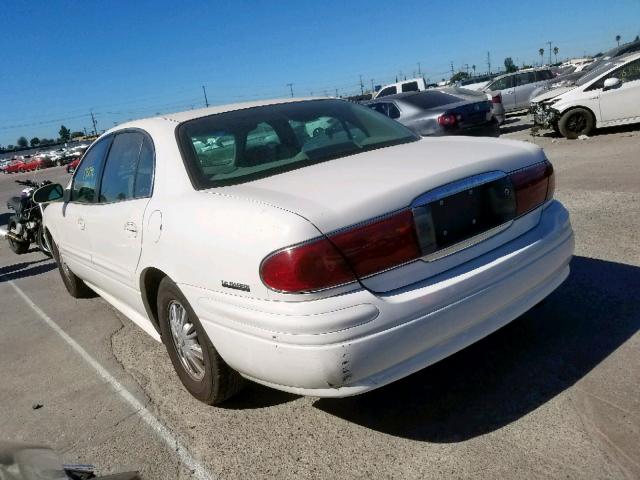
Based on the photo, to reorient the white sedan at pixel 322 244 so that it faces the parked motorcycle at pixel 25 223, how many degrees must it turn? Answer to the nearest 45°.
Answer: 0° — it already faces it

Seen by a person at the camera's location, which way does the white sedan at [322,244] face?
facing away from the viewer and to the left of the viewer

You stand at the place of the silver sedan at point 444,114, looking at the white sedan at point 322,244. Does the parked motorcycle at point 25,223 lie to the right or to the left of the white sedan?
right

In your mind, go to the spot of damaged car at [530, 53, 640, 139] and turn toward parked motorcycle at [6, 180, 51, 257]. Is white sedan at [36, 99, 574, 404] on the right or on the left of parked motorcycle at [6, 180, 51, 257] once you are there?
left

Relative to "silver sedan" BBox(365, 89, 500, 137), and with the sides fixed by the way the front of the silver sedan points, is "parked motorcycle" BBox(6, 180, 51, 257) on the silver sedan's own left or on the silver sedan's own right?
on the silver sedan's own left

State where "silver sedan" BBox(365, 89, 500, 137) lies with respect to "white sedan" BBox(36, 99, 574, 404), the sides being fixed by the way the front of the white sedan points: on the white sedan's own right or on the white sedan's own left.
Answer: on the white sedan's own right

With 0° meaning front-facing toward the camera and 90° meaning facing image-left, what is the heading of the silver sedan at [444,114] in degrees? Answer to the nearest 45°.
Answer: approximately 135°

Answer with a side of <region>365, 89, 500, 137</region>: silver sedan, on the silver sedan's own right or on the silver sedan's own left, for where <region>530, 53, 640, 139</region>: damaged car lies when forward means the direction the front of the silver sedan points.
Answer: on the silver sedan's own right
